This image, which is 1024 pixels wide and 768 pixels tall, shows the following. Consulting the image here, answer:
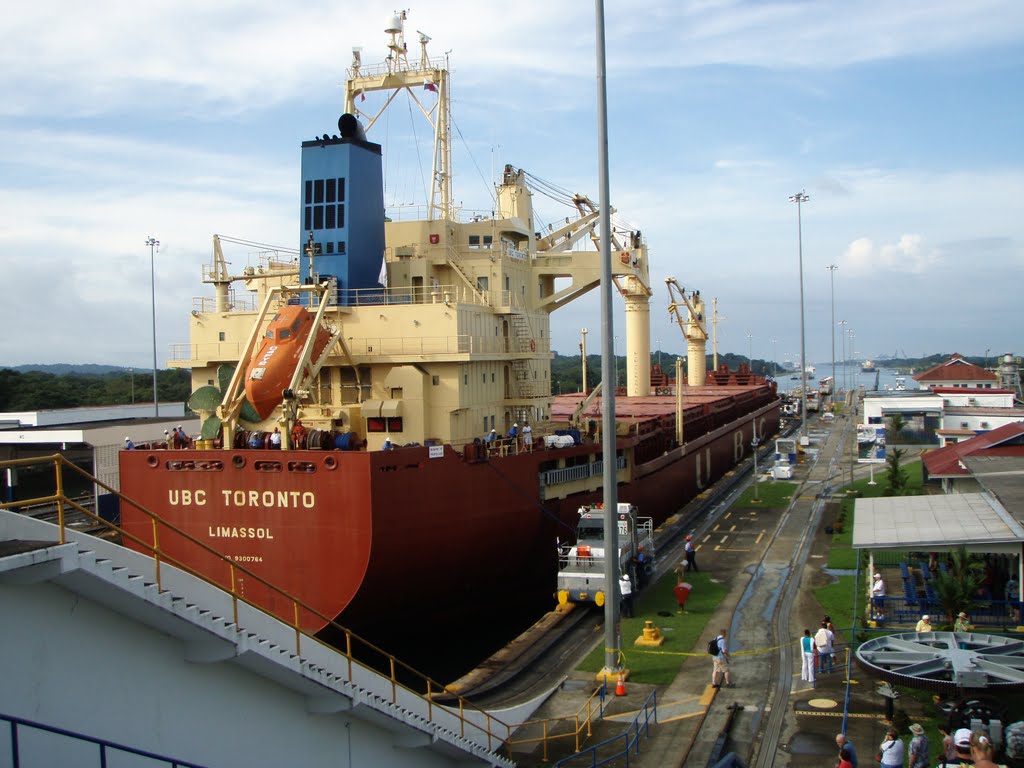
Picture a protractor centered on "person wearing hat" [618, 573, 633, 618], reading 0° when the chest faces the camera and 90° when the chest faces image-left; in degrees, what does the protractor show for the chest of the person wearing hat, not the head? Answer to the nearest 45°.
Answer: approximately 180°

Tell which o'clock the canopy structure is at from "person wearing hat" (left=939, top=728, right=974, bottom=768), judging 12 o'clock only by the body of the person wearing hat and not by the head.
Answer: The canopy structure is roughly at 12 o'clock from the person wearing hat.

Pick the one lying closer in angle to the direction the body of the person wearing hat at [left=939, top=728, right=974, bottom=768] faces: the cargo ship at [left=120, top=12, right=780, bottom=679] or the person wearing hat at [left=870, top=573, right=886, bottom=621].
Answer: the person wearing hat

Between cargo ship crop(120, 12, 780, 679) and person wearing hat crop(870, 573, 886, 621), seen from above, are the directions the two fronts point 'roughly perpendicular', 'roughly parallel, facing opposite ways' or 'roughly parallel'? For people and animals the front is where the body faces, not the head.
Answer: roughly perpendicular

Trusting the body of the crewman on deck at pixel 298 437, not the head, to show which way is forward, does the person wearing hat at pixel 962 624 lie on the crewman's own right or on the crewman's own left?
on the crewman's own left

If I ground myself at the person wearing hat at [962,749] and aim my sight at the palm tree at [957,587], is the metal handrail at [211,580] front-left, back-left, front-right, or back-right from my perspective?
back-left

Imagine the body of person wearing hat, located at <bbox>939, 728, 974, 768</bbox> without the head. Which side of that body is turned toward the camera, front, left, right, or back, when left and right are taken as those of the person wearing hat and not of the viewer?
back

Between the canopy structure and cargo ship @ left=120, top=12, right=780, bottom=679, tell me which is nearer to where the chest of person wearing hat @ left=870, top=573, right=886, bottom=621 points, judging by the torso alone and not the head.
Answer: the cargo ship

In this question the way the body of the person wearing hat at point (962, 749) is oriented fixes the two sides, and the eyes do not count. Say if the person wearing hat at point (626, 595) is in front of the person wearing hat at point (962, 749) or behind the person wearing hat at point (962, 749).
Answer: in front

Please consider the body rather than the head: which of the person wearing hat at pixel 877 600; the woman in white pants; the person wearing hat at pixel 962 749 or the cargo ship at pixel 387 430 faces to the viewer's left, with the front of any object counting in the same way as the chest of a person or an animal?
the person wearing hat at pixel 877 600

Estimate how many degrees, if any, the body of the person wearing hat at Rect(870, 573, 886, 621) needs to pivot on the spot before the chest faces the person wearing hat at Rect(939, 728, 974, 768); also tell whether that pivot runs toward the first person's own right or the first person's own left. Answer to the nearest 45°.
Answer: approximately 90° to the first person's own left

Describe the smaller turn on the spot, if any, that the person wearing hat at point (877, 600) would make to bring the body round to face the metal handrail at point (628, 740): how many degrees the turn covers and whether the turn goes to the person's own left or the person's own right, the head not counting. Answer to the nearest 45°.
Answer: approximately 45° to the person's own left

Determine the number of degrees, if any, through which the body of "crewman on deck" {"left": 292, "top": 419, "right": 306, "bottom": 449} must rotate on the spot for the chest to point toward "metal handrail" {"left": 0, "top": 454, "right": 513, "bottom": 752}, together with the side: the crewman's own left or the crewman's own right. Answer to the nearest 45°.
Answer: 0° — they already face it

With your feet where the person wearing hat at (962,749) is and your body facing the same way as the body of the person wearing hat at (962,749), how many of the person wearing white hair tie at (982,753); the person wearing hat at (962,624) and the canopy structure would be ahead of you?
2

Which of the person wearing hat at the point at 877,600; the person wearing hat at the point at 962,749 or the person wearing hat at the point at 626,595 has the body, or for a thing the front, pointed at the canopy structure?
the person wearing hat at the point at 962,749

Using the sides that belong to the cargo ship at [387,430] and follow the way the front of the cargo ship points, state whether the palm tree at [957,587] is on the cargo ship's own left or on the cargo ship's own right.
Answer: on the cargo ship's own right

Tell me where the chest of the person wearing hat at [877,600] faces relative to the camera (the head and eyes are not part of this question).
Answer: to the viewer's left

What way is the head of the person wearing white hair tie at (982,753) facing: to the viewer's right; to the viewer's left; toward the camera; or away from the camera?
away from the camera
